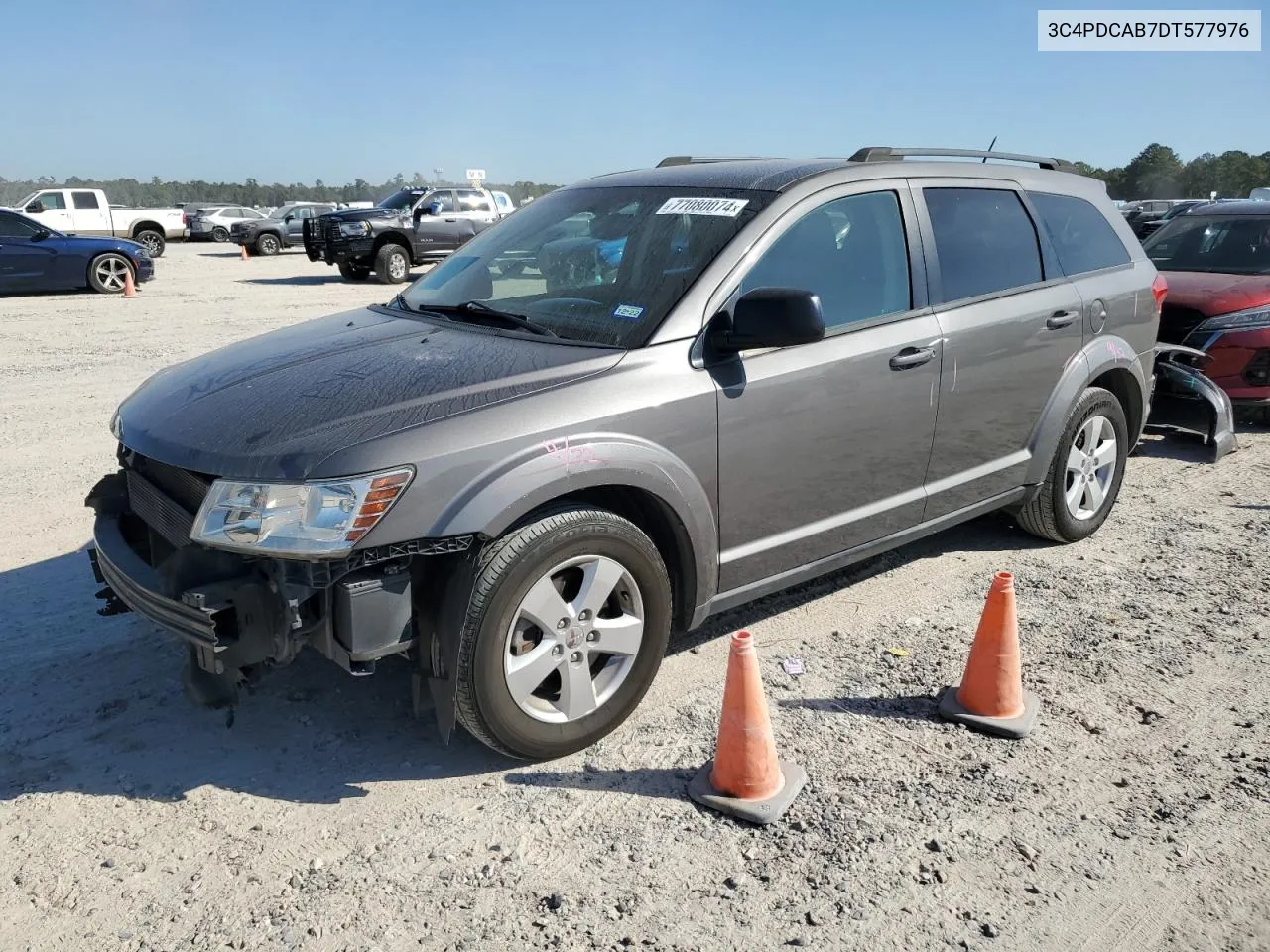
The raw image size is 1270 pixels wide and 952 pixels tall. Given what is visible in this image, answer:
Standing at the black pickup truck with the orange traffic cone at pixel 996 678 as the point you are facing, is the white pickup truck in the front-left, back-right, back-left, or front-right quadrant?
back-right

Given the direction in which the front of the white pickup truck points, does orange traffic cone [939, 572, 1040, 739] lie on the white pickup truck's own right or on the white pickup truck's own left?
on the white pickup truck's own left

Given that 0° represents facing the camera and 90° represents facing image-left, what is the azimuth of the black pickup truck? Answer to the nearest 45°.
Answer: approximately 45°

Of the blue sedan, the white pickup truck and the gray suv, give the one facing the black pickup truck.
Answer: the blue sedan

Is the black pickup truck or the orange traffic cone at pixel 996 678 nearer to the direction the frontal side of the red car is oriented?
the orange traffic cone

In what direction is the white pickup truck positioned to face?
to the viewer's left

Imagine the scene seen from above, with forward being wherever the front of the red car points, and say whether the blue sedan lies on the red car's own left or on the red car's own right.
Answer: on the red car's own right

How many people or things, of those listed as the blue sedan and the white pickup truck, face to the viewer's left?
1

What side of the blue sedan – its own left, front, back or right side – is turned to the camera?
right
